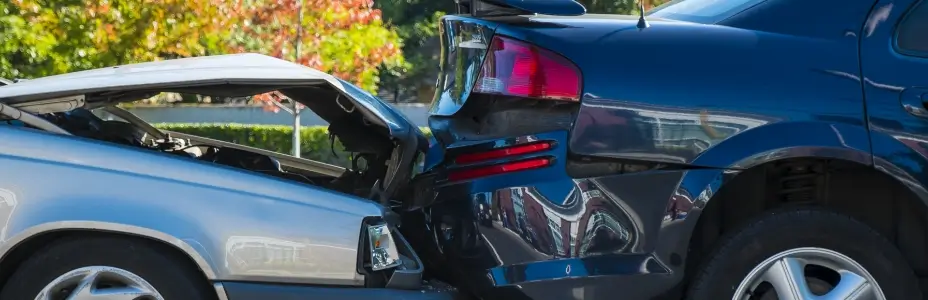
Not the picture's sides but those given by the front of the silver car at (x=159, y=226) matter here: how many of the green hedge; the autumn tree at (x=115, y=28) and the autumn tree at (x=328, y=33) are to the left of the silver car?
3

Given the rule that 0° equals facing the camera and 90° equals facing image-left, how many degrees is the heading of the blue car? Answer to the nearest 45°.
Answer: approximately 270°

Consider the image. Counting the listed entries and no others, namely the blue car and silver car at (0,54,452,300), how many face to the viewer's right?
2

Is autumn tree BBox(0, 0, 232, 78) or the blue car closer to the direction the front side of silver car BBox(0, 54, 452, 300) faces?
the blue car

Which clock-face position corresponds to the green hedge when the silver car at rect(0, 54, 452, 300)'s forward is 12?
The green hedge is roughly at 9 o'clock from the silver car.

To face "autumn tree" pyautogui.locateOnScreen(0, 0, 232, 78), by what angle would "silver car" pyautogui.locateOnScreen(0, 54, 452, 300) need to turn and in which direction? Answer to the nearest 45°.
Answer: approximately 90° to its left

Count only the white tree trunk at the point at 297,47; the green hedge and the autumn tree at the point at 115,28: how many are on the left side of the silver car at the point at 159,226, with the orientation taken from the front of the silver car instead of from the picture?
3

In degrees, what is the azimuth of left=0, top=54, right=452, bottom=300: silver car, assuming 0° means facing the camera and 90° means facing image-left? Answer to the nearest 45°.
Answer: approximately 270°
